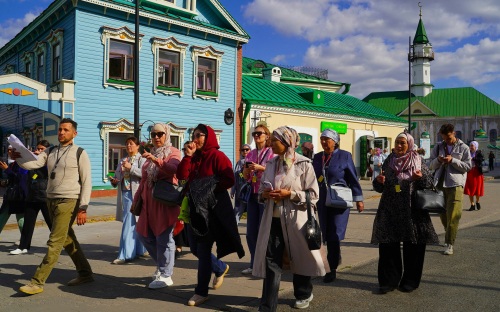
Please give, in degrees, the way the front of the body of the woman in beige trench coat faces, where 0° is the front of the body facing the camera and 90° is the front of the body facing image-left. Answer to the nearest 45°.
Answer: approximately 45°

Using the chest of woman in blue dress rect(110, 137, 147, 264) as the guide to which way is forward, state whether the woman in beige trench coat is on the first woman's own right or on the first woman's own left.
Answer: on the first woman's own left

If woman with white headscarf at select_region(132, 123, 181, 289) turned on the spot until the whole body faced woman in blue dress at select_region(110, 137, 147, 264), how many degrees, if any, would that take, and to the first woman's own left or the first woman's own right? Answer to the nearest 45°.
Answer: approximately 135° to the first woman's own right

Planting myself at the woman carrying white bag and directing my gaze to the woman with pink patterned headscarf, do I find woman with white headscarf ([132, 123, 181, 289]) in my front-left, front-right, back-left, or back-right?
back-right

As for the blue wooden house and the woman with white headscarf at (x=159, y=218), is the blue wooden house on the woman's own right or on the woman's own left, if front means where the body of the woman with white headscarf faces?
on the woman's own right

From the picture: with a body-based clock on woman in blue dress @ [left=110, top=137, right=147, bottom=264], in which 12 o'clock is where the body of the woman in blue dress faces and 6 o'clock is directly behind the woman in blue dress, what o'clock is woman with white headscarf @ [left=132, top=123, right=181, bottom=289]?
The woman with white headscarf is roughly at 10 o'clock from the woman in blue dress.

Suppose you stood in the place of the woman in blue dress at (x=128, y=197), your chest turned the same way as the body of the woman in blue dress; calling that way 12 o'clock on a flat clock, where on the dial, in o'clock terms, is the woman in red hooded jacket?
The woman in red hooded jacket is roughly at 10 o'clock from the woman in blue dress.

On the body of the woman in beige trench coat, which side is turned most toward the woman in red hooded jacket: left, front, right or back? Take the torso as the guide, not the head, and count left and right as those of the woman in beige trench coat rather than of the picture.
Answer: right
